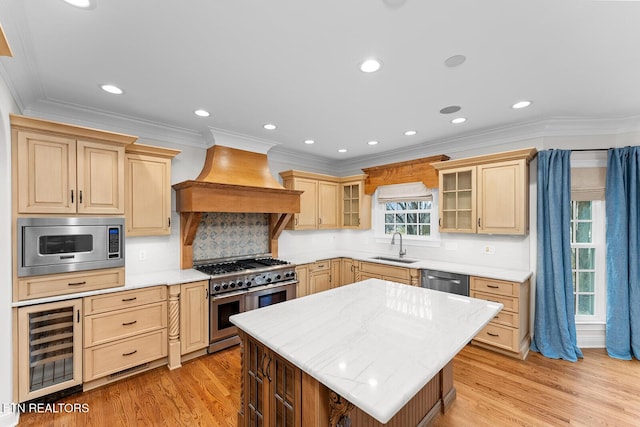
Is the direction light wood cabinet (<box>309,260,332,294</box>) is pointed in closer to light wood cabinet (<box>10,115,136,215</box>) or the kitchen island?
the kitchen island

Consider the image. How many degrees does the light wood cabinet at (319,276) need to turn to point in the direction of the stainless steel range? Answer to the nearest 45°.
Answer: approximately 90° to its right

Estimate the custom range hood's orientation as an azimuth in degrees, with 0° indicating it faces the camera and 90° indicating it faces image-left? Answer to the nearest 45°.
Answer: approximately 315°

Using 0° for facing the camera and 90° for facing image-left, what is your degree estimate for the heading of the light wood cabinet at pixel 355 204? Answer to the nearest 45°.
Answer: approximately 45°

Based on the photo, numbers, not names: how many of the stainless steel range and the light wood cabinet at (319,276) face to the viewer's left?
0

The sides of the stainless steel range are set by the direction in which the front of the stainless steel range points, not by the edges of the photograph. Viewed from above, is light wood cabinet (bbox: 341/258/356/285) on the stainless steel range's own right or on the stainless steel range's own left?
on the stainless steel range's own left

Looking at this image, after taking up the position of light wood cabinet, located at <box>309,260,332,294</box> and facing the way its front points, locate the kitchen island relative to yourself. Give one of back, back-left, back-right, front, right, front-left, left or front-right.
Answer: front-right

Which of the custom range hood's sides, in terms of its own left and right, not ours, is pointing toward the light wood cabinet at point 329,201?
left

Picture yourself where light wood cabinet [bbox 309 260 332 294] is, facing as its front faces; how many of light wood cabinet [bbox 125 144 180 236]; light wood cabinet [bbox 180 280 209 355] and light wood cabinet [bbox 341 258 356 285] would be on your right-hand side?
2

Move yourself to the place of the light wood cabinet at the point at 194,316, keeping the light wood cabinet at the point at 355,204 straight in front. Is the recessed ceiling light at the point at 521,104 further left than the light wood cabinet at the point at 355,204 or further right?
right

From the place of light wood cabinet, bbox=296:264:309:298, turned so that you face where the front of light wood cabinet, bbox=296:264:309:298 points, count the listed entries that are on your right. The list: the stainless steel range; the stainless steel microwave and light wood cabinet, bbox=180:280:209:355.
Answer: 3

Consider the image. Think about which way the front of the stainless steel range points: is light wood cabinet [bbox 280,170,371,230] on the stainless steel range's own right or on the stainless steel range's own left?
on the stainless steel range's own left

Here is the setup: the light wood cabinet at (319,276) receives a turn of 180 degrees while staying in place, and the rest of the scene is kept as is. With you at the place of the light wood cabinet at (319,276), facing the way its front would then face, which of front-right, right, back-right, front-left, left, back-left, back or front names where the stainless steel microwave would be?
left
